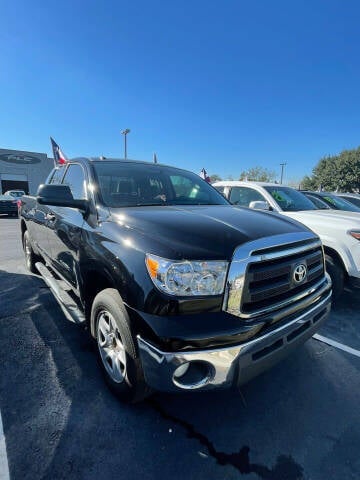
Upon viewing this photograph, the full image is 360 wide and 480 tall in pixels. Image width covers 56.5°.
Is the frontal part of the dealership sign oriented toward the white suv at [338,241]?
yes

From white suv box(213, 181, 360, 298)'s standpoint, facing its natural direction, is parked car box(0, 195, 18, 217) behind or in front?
behind

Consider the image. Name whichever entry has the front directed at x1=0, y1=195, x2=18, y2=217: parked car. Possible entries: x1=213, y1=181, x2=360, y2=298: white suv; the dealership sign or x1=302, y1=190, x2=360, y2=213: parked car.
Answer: the dealership sign

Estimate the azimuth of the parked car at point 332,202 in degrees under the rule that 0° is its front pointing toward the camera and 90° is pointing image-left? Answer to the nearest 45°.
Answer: approximately 315°

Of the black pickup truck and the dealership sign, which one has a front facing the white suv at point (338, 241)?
the dealership sign

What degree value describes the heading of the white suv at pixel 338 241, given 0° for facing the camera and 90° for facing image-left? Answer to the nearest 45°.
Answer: approximately 315°

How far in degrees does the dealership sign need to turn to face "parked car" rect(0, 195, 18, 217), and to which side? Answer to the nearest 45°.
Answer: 0° — it already faces it

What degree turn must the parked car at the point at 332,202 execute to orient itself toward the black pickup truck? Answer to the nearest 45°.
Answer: approximately 45° to its right

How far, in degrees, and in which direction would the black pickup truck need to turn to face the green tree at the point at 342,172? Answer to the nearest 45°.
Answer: approximately 90° to its left

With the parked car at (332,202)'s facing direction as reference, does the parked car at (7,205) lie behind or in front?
behind

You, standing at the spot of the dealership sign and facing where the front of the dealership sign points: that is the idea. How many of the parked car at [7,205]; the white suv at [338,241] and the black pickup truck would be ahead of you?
3
